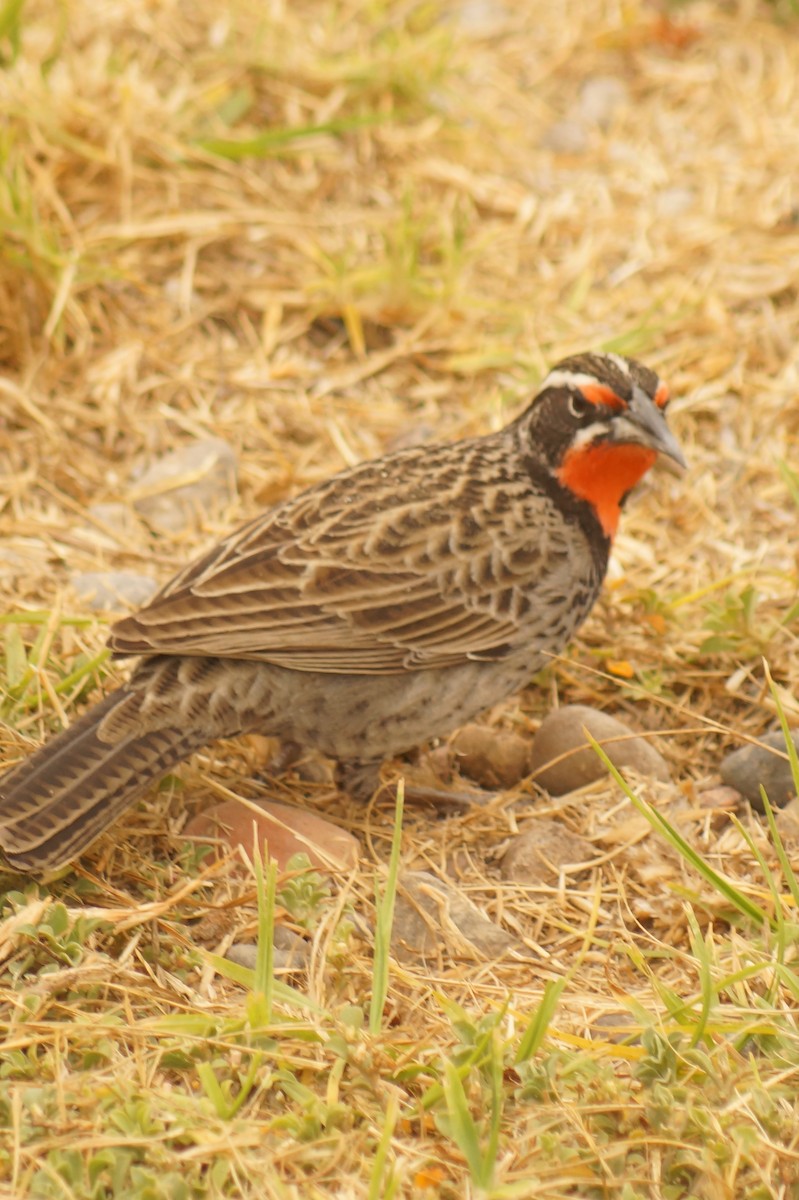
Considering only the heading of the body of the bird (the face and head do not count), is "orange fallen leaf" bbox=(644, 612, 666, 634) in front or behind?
in front

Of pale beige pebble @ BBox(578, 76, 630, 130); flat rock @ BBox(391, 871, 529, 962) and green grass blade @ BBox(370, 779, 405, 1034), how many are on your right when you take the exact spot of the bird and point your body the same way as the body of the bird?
2

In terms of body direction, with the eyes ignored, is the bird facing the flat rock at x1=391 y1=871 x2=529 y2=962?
no

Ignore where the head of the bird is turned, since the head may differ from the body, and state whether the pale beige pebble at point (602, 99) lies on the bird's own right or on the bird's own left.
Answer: on the bird's own left

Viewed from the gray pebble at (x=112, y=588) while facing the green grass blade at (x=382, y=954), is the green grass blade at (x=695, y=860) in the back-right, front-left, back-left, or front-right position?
front-left

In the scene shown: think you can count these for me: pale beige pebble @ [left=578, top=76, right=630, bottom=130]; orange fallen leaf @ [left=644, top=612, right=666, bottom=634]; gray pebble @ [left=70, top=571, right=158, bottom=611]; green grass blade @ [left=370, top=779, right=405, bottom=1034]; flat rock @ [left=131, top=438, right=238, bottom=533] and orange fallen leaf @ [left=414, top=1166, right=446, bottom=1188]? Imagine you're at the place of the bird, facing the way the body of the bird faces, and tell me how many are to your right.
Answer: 2

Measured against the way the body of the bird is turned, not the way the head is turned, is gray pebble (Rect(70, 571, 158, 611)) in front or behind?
behind

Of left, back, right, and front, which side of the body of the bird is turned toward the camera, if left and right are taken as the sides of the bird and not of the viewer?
right

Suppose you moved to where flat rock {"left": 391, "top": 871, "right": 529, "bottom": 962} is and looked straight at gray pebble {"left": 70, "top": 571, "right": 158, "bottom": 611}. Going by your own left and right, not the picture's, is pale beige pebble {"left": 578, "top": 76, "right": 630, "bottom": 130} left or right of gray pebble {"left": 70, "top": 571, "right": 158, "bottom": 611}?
right

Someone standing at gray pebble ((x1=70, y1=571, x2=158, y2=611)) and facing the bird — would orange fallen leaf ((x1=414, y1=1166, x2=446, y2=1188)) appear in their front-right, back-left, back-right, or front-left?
front-right

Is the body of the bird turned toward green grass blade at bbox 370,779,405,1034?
no

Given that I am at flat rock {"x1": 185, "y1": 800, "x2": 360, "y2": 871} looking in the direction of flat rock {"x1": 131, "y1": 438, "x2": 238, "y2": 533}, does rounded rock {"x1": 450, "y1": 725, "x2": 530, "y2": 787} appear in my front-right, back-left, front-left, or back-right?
front-right

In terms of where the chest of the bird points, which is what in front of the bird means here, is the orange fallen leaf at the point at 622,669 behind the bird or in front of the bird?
in front

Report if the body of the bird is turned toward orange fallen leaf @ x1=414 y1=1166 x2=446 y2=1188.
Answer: no

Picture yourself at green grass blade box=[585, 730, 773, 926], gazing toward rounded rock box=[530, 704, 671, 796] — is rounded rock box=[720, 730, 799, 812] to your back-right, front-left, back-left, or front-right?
front-right
